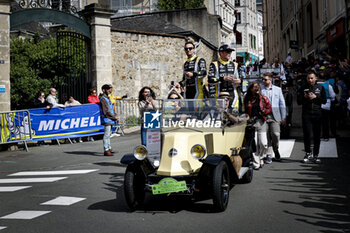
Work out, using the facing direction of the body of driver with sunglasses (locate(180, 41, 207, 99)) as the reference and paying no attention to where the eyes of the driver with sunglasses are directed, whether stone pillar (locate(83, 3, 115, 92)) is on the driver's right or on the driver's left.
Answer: on the driver's right

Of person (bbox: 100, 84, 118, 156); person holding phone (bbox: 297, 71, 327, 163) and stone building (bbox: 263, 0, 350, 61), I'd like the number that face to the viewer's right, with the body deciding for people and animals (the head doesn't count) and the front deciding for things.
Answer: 1

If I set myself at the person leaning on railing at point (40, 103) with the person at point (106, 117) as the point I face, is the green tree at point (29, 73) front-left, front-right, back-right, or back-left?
back-left

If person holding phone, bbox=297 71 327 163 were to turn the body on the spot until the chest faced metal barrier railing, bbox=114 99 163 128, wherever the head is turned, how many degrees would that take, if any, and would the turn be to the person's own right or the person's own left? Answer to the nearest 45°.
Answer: approximately 135° to the person's own right

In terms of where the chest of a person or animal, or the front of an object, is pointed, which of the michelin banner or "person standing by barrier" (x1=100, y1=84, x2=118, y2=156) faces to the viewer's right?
the person standing by barrier

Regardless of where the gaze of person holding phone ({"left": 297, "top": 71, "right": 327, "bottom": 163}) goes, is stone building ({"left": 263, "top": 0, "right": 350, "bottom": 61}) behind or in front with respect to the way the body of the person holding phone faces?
behind

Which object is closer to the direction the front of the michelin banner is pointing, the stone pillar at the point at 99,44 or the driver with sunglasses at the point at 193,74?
the driver with sunglasses

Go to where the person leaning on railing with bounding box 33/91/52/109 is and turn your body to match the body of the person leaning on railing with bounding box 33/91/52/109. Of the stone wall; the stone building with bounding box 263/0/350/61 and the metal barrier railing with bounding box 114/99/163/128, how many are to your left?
3

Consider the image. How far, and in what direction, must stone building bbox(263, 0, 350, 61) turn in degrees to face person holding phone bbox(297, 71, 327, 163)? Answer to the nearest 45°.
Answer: approximately 45° to its left

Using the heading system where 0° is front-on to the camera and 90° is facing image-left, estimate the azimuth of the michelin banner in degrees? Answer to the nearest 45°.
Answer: approximately 0°

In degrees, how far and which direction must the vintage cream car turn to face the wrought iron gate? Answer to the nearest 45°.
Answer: approximately 135° to its right

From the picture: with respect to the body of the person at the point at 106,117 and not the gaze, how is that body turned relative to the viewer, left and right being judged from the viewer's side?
facing to the right of the viewer
